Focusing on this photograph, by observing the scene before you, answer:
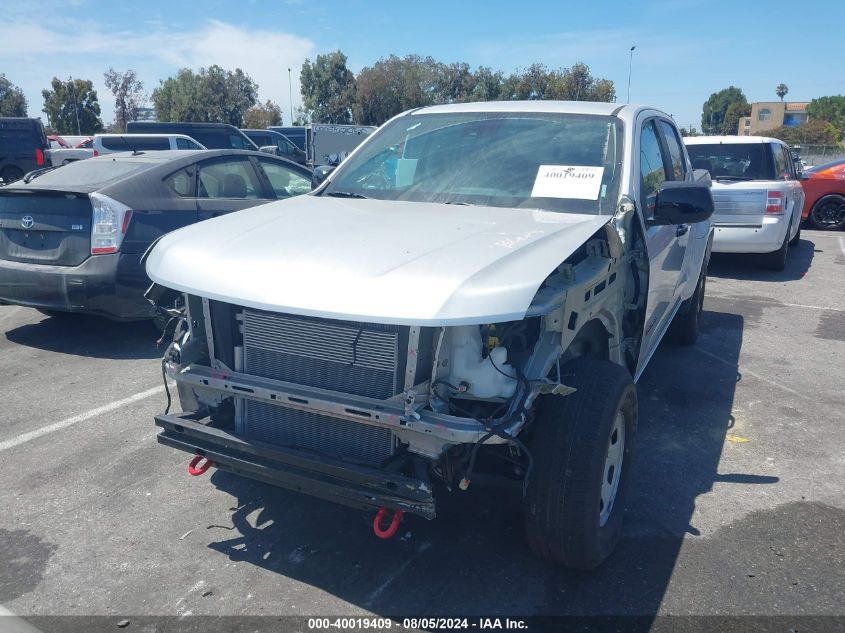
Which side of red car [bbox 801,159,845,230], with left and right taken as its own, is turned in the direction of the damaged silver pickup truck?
left

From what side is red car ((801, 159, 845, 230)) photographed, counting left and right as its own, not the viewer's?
left

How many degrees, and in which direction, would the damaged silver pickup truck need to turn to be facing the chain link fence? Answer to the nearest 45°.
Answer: approximately 180°

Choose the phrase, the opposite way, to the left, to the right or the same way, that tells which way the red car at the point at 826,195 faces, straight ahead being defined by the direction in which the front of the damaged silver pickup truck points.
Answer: to the right

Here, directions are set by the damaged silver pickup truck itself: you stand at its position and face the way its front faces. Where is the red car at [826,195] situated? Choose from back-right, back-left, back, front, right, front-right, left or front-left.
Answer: back

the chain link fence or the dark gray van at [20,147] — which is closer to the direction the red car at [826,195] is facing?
the dark gray van

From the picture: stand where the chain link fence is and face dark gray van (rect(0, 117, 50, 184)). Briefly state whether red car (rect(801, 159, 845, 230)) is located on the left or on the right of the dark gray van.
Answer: left

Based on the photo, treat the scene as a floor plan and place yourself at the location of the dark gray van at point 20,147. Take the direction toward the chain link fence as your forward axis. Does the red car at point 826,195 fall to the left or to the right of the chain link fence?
right
